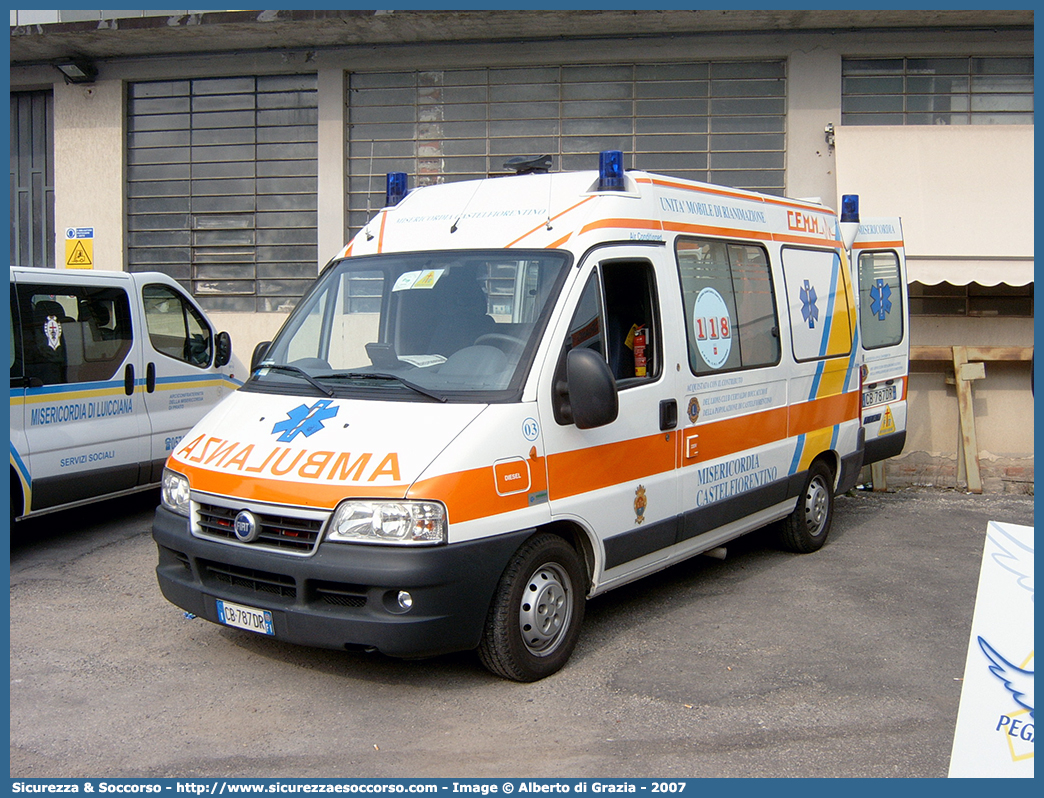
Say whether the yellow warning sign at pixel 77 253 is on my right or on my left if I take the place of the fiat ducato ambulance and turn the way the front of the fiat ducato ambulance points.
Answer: on my right

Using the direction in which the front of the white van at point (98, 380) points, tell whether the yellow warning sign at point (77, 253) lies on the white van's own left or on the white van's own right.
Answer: on the white van's own left

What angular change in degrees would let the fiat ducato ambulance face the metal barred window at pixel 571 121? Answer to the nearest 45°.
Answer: approximately 135° to its right

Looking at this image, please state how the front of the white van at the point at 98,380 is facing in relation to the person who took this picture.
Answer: facing away from the viewer and to the right of the viewer

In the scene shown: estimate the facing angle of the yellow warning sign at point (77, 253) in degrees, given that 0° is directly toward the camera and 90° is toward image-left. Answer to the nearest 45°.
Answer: approximately 0°

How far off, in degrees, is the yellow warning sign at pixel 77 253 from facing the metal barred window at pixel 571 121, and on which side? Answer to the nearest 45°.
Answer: approximately 90° to its left

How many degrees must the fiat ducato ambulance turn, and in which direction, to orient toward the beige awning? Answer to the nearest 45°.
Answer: approximately 180°

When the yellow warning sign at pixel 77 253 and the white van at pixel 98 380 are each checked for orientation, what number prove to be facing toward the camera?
1

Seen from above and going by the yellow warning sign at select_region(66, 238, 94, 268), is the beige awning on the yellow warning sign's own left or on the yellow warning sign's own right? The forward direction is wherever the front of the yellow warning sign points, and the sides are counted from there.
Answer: on the yellow warning sign's own left
